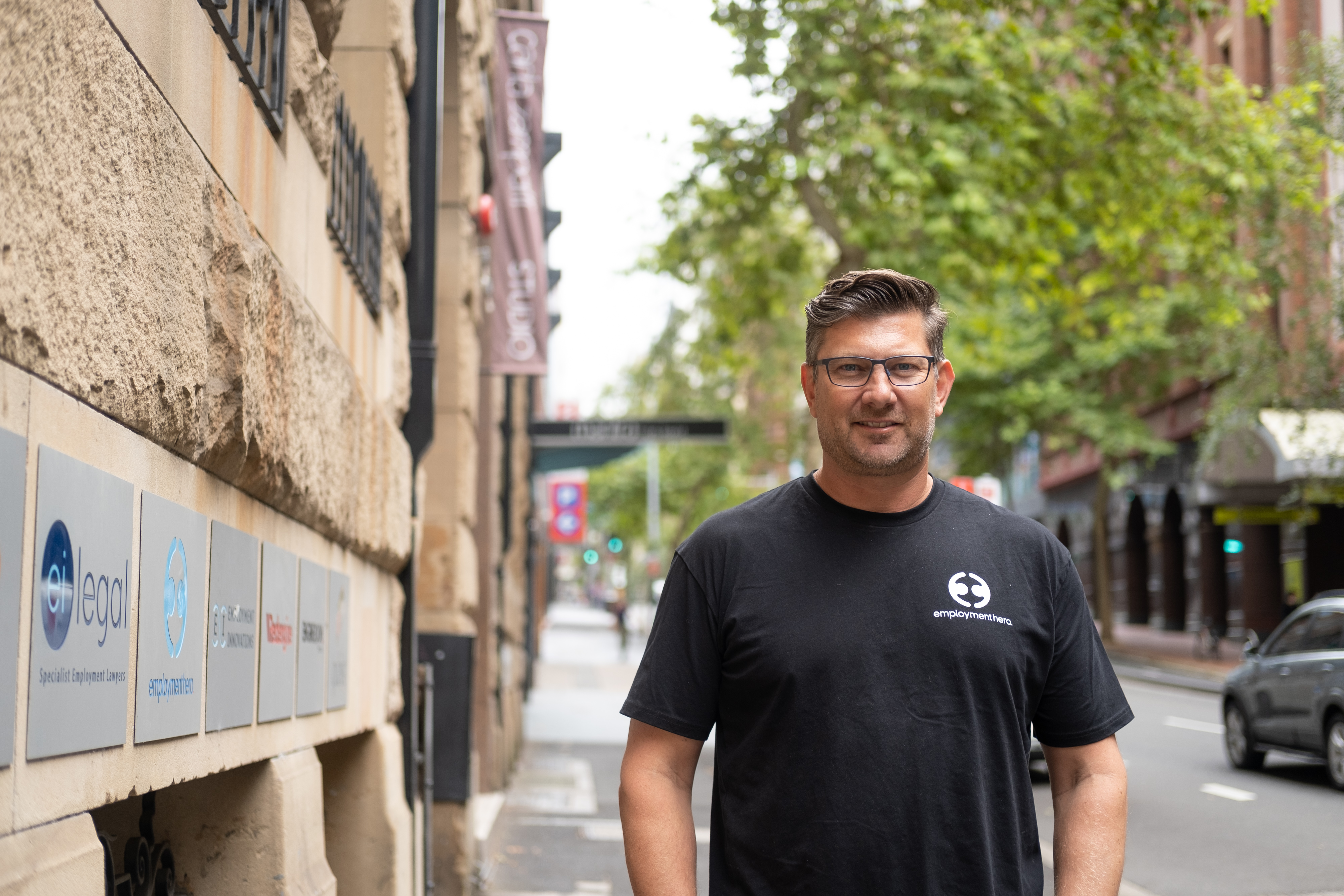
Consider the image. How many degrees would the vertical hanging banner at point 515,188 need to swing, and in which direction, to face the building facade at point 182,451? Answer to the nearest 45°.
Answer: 0° — it already faces it

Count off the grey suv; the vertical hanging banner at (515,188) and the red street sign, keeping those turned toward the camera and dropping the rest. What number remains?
2

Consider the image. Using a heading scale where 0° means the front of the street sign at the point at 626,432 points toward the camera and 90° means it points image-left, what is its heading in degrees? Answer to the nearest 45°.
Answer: approximately 0°

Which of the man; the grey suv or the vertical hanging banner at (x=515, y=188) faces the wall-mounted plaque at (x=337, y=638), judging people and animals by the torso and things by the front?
the vertical hanging banner

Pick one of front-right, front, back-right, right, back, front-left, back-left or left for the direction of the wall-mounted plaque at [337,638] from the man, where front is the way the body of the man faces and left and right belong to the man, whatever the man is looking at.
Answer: back-right

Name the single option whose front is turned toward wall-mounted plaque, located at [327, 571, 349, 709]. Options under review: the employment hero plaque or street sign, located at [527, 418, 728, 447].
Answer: the street sign
